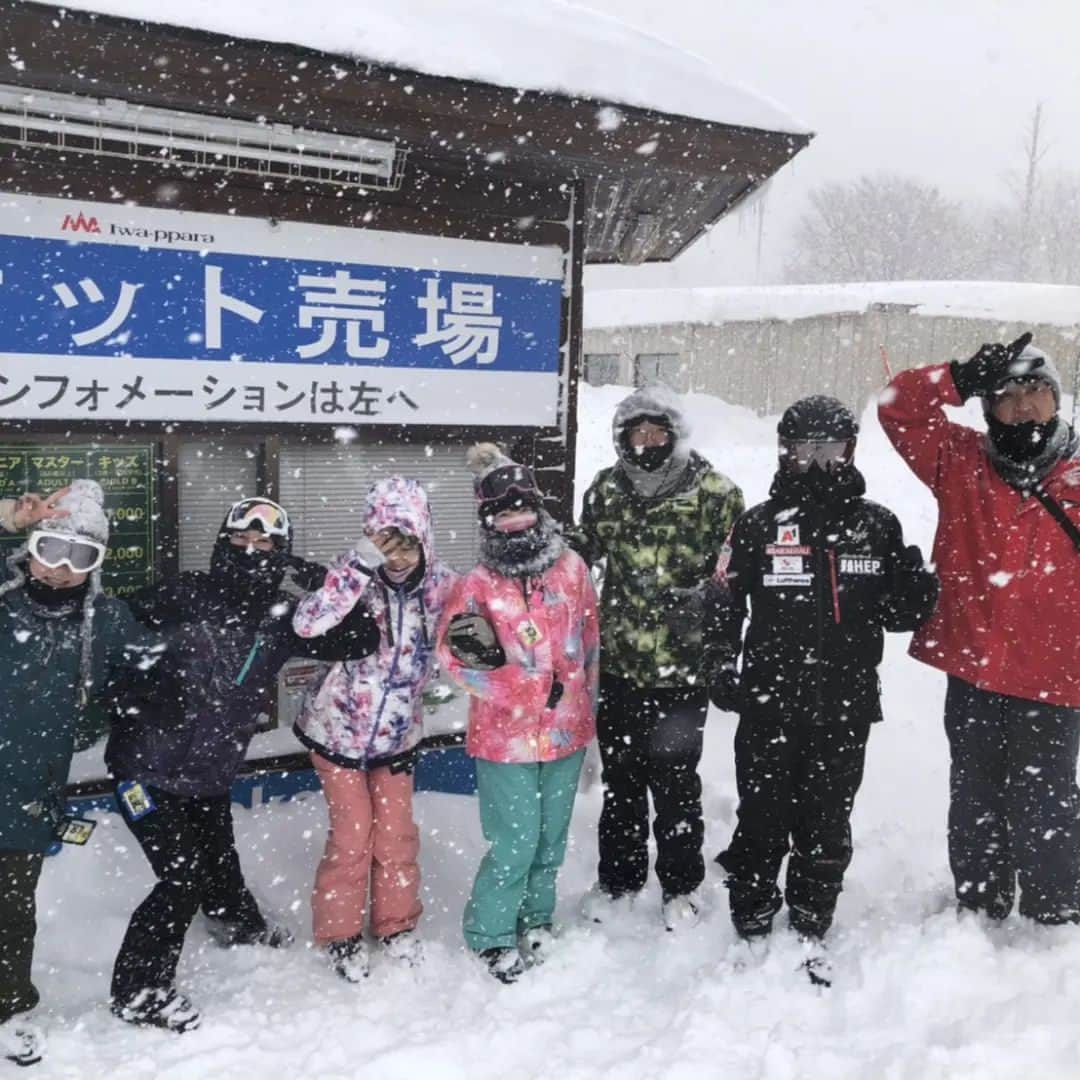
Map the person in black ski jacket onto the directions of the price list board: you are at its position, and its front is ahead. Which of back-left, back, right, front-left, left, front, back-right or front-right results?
front-left

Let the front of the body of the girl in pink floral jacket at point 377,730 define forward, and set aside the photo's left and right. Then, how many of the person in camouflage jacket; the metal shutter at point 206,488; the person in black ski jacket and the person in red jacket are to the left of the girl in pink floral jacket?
3

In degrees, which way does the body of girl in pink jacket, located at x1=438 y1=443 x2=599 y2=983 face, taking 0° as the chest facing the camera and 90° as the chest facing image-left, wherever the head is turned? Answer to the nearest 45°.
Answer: approximately 0°

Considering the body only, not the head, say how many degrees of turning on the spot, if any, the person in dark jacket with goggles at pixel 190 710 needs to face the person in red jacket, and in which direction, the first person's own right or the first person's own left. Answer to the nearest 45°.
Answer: approximately 45° to the first person's own left

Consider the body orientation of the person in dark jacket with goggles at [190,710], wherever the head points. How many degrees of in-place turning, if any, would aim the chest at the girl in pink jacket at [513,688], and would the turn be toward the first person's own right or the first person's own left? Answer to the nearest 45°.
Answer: approximately 45° to the first person's own left
